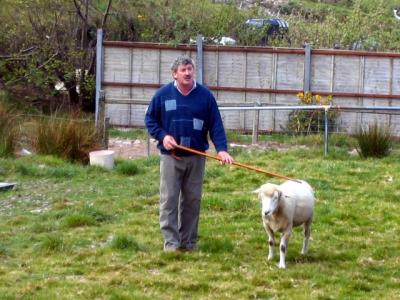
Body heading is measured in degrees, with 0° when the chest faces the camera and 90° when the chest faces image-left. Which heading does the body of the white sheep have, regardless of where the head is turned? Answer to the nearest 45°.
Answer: approximately 45°

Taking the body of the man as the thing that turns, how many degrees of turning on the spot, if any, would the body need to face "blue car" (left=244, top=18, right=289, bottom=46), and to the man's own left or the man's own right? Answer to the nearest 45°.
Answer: approximately 180°

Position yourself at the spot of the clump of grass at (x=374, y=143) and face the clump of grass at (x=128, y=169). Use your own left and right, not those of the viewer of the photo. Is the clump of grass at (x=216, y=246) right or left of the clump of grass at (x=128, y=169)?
left

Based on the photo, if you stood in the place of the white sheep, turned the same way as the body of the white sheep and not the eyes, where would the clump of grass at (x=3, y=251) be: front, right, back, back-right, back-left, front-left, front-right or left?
front-right

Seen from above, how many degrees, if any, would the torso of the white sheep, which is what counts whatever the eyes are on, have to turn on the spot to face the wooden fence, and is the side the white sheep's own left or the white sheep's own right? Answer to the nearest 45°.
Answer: approximately 135° to the white sheep's own right

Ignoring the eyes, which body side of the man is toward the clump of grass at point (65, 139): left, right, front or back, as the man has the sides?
back

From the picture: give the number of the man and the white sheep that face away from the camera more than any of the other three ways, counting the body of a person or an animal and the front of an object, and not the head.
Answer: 0

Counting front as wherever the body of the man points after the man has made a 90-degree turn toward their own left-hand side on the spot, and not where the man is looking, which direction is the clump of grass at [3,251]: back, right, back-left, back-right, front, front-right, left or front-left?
back
